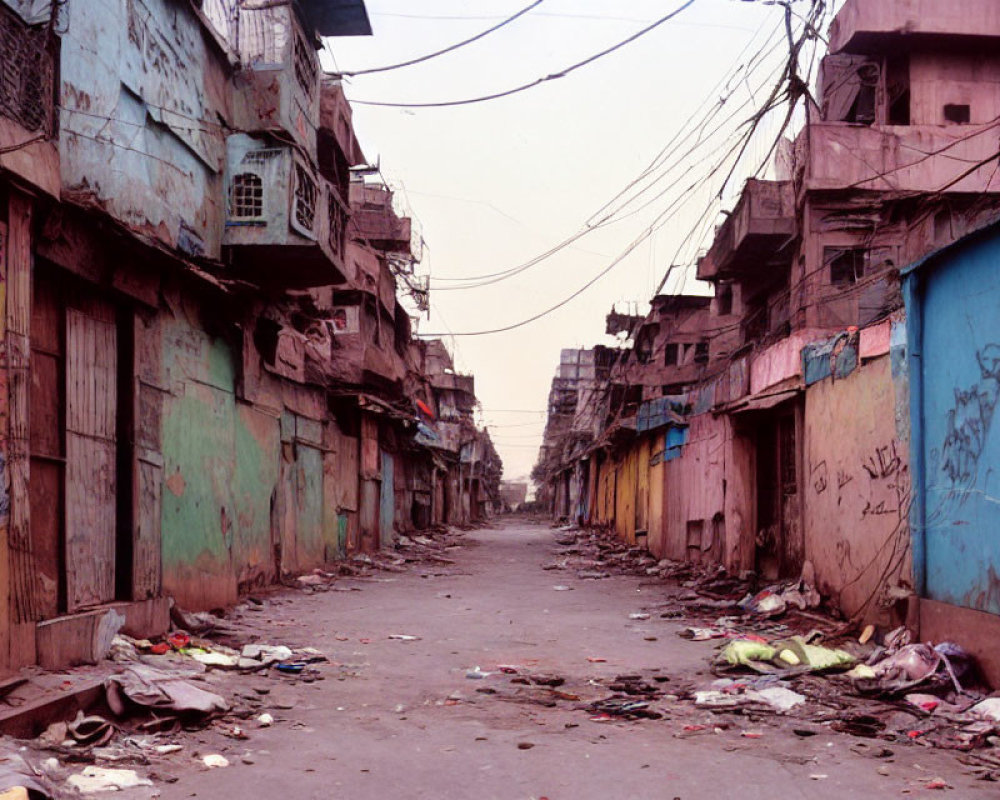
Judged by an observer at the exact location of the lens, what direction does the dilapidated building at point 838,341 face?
facing the viewer and to the left of the viewer

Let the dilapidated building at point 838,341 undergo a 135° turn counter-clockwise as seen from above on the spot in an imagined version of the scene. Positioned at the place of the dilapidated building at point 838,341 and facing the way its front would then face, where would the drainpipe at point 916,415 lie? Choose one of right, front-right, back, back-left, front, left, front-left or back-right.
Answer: right

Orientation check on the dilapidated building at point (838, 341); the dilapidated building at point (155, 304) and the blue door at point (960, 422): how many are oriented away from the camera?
0

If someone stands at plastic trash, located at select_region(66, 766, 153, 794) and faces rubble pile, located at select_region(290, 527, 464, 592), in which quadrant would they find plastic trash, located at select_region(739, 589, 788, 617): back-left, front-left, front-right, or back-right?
front-right

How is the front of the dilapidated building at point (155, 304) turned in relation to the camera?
facing the viewer and to the right of the viewer

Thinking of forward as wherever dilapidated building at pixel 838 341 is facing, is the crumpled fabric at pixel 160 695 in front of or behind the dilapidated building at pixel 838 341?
in front

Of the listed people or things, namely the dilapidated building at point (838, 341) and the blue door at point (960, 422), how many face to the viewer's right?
0
